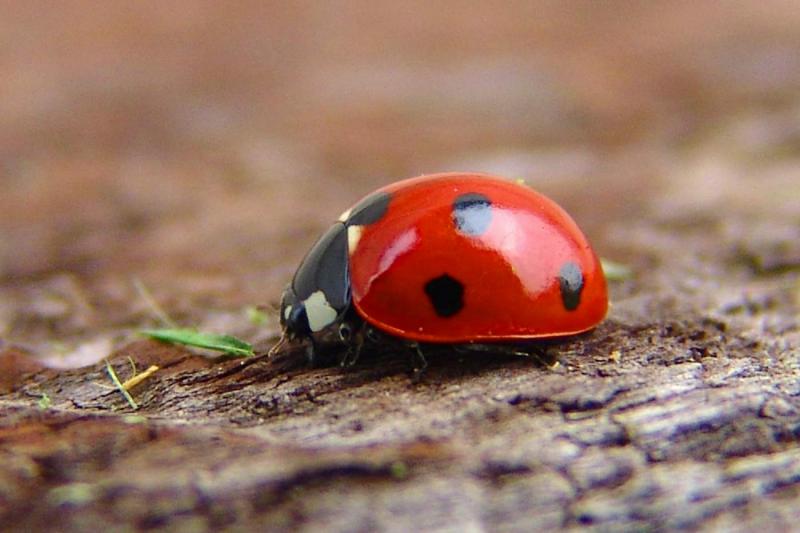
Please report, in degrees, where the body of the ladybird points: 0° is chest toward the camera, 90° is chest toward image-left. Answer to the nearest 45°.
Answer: approximately 90°
